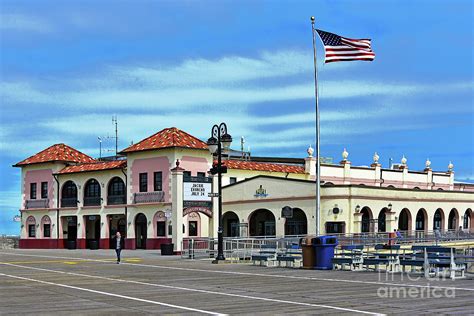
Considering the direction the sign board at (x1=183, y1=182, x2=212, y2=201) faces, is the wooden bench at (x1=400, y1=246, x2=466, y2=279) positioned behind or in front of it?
in front

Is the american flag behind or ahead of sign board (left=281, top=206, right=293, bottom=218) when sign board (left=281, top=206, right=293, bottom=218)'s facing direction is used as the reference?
ahead

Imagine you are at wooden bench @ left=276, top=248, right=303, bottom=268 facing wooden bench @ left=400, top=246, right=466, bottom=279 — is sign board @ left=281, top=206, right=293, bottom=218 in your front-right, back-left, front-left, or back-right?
back-left

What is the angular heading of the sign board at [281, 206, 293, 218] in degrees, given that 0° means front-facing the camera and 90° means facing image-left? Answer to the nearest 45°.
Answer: approximately 0°

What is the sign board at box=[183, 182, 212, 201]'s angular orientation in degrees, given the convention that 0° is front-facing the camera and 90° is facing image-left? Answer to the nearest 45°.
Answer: approximately 0°

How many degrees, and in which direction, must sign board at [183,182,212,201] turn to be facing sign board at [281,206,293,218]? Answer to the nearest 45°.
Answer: approximately 135° to its left

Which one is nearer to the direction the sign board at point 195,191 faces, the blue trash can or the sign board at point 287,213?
the blue trash can

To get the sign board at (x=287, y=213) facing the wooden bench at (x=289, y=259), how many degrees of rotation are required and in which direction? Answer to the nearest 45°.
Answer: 0° — it already faces it

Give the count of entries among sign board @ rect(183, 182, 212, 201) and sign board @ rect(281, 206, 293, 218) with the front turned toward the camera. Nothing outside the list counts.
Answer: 2
